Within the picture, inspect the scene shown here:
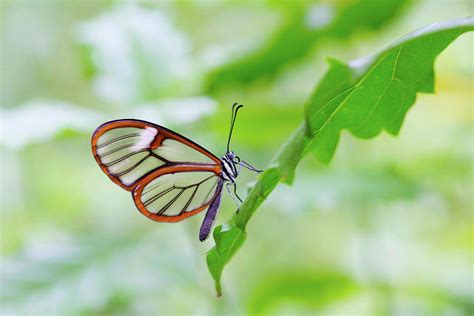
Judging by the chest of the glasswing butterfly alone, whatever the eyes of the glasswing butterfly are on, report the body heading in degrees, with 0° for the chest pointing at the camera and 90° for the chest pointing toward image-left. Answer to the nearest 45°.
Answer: approximately 270°
